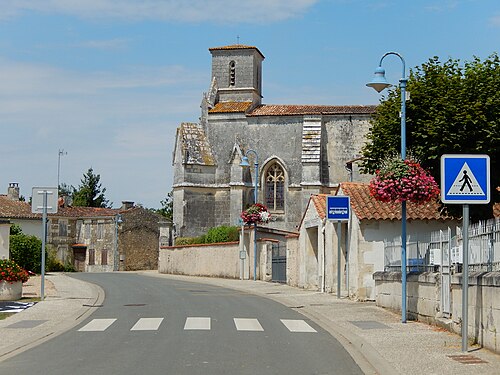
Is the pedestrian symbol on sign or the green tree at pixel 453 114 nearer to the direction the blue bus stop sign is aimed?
the pedestrian symbol on sign

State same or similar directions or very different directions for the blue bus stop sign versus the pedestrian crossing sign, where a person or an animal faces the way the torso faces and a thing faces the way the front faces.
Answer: same or similar directions

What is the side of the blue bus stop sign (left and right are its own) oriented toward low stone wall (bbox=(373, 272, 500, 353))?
front

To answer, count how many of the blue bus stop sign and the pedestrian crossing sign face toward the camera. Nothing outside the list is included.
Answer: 2

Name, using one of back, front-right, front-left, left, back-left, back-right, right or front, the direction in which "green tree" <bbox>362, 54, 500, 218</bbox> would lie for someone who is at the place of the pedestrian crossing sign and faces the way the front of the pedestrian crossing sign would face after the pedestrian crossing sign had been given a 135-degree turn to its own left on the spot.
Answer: front-left

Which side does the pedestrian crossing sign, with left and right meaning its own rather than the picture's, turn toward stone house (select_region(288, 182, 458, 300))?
back

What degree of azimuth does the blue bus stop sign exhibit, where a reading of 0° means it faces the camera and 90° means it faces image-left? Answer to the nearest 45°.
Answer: approximately 0°

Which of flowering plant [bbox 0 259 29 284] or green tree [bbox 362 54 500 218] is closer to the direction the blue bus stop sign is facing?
the flowering plant

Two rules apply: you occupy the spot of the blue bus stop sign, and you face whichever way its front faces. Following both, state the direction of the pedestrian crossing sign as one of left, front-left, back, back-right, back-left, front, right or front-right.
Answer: front

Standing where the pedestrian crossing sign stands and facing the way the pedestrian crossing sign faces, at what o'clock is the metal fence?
The metal fence is roughly at 6 o'clock from the pedestrian crossing sign.

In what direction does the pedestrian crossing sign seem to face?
toward the camera

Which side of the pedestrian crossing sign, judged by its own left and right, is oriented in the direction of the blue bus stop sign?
back

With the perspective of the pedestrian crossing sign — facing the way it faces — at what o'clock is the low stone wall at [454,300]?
The low stone wall is roughly at 6 o'clock from the pedestrian crossing sign.
